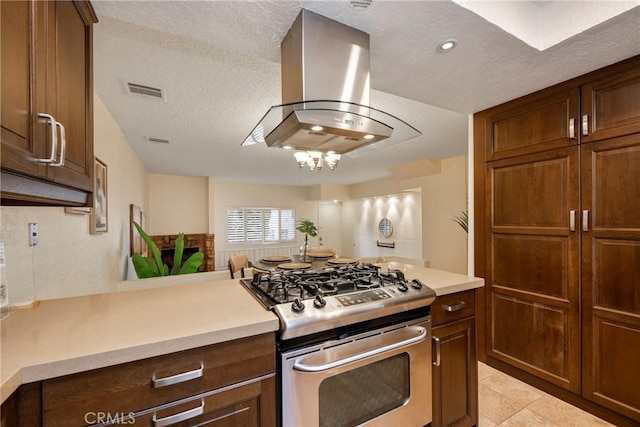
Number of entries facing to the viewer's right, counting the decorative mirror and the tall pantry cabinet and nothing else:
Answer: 0

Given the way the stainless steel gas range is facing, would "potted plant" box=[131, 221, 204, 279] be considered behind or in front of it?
behind

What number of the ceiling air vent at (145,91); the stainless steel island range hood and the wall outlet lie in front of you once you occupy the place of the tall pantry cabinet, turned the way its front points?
3

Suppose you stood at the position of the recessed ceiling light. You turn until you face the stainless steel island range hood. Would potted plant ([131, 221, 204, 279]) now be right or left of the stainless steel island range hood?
right

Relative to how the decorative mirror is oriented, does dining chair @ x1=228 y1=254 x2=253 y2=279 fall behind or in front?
in front

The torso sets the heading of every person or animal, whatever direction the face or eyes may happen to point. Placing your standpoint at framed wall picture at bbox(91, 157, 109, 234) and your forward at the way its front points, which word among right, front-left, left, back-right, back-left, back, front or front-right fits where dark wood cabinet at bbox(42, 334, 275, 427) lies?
right

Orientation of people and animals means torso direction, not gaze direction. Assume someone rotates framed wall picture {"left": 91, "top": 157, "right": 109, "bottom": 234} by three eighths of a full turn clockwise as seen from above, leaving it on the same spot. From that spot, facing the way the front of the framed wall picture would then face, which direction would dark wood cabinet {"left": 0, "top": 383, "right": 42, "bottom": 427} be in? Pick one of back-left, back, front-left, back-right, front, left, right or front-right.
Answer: front-left

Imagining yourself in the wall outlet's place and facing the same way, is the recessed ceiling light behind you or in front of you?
in front

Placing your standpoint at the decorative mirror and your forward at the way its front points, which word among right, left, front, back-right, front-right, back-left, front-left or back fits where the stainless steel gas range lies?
front-left

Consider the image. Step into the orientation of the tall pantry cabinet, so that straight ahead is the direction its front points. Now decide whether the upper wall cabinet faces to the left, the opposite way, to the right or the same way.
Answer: the opposite way

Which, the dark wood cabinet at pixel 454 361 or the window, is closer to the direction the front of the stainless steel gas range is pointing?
the dark wood cabinet

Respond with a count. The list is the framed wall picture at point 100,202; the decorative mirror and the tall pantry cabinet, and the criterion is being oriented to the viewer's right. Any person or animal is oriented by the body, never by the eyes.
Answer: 1

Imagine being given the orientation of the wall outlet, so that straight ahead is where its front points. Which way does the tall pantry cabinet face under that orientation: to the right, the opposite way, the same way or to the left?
the opposite way

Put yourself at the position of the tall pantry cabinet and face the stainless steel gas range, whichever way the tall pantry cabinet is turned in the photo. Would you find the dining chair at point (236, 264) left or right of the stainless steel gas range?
right

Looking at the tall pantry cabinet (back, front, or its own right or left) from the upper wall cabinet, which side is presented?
front

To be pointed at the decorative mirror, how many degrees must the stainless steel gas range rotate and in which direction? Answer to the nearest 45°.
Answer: approximately 135° to its left

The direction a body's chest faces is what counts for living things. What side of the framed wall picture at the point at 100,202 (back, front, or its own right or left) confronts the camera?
right
